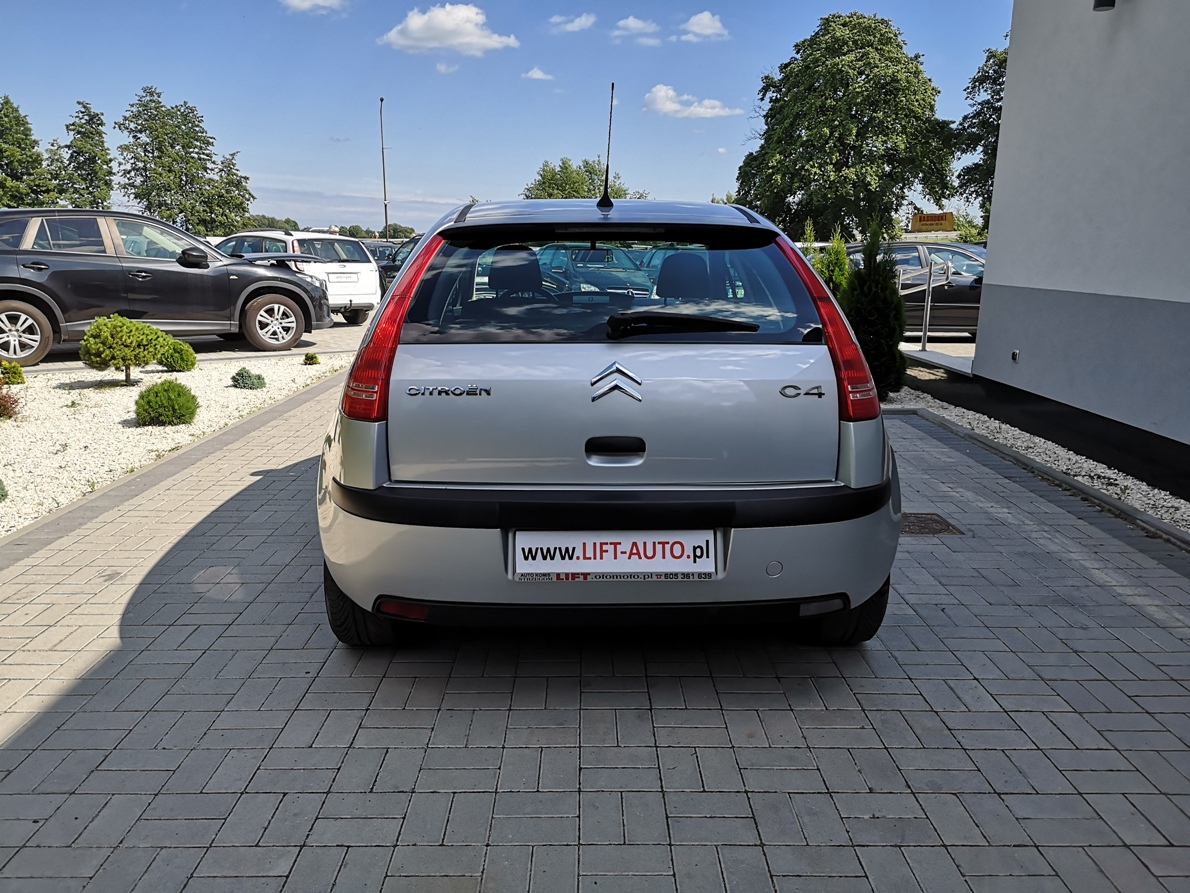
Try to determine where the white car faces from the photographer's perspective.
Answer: facing away from the viewer and to the left of the viewer

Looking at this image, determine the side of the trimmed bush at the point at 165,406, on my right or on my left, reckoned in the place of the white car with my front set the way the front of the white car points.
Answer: on my left

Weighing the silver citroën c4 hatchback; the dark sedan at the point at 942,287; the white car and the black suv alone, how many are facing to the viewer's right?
2

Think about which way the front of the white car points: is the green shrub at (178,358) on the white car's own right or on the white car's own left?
on the white car's own left

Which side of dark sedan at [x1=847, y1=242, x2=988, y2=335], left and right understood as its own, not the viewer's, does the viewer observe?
right

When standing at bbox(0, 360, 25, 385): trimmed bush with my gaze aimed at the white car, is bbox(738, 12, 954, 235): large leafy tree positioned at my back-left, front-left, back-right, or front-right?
front-right

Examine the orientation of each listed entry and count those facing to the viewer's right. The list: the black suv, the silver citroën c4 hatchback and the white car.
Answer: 1

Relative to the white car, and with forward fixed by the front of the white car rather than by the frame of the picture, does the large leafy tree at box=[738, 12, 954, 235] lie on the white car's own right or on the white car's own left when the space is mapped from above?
on the white car's own right

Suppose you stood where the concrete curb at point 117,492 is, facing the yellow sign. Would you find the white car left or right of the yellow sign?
left

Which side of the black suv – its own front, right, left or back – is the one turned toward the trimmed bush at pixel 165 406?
right

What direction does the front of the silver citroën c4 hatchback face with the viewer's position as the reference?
facing away from the viewer

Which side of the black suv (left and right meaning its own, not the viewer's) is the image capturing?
right

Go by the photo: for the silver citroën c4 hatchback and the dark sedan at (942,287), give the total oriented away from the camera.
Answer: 1

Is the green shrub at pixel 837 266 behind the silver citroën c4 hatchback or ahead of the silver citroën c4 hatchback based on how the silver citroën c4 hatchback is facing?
ahead

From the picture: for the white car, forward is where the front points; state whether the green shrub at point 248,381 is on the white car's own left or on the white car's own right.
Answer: on the white car's own left
